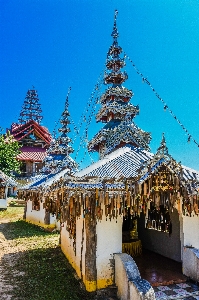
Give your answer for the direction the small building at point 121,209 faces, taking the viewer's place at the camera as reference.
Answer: facing the viewer and to the right of the viewer

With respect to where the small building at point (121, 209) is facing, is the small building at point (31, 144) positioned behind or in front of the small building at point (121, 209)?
behind

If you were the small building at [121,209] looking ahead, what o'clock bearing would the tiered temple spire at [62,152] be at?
The tiered temple spire is roughly at 7 o'clock from the small building.
